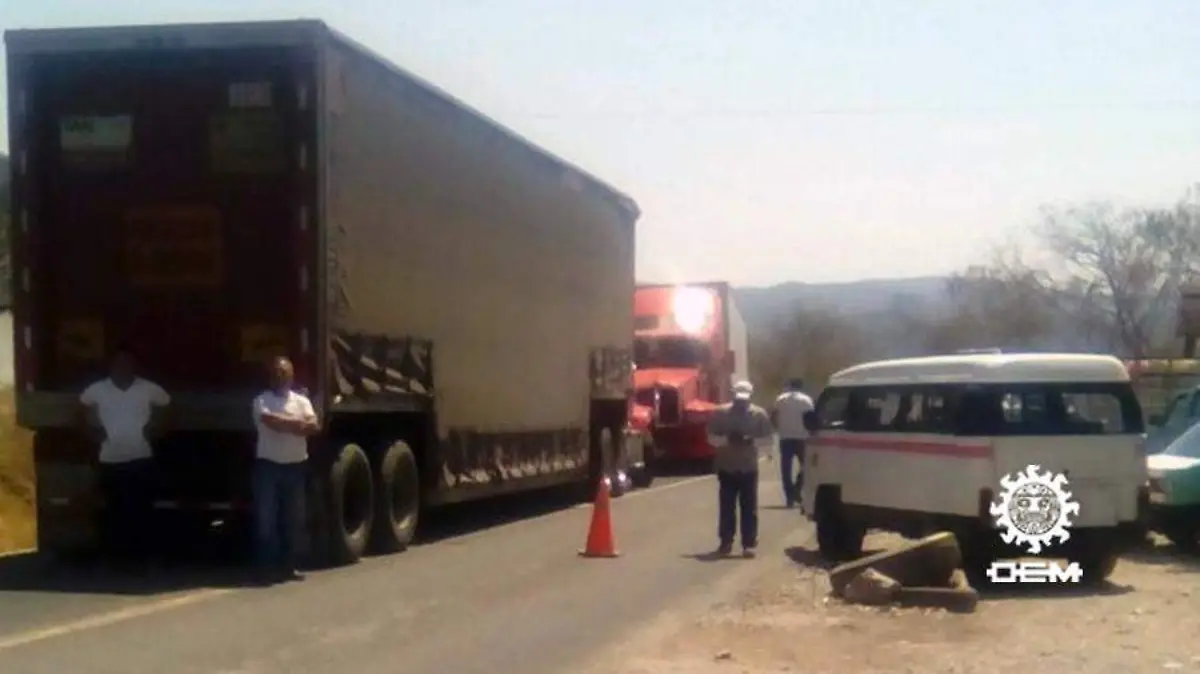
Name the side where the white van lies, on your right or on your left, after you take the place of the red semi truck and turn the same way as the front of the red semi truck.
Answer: on your left

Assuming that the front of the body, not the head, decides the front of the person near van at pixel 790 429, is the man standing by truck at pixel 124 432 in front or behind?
behind

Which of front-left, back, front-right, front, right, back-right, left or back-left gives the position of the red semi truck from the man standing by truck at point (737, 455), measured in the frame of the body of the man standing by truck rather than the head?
back

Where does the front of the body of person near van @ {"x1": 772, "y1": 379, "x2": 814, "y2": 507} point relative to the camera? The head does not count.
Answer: away from the camera

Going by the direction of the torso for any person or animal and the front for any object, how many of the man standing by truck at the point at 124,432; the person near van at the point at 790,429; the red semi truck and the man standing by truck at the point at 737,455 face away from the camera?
1

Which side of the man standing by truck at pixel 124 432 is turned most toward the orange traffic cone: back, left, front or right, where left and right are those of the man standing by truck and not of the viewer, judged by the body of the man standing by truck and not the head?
left

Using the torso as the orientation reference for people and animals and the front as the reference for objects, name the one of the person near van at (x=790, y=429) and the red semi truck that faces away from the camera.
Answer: the person near van

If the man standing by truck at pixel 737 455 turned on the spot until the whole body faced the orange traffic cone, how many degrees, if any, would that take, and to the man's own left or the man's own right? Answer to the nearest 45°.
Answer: approximately 90° to the man's own right

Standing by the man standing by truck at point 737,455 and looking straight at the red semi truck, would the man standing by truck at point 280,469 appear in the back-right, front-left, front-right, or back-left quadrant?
back-left

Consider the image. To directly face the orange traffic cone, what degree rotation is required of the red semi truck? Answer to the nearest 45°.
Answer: approximately 45° to its left

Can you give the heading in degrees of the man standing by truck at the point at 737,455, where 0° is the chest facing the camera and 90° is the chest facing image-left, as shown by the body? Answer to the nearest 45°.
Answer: approximately 0°
